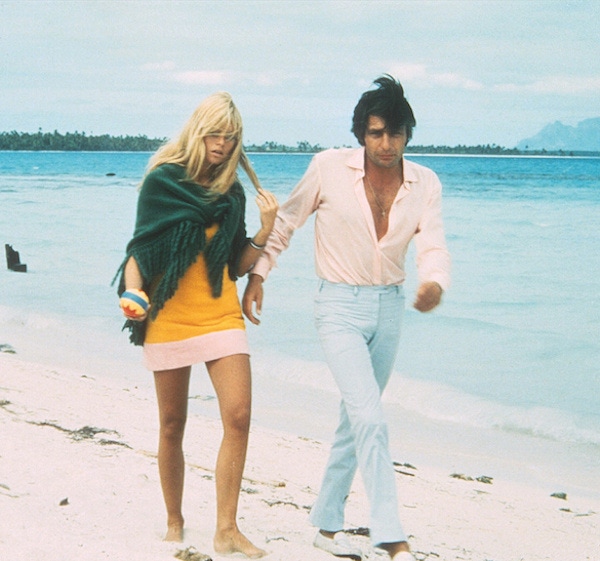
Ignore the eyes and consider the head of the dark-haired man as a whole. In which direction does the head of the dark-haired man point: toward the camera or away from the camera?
toward the camera

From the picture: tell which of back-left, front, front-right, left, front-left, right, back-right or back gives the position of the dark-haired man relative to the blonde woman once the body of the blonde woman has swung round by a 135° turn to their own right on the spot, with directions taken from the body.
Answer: back

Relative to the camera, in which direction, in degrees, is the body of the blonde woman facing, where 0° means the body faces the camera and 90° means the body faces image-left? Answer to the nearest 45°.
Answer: approximately 315°
